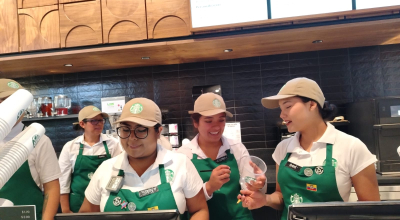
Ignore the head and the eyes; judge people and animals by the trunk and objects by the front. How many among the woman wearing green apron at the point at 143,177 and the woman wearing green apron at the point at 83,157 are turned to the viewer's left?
0

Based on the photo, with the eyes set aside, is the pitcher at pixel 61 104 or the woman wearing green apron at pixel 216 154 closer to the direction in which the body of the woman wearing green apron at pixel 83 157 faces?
the woman wearing green apron

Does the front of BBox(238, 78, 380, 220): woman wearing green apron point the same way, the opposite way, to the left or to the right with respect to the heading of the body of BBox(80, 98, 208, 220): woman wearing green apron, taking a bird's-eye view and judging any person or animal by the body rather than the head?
to the right

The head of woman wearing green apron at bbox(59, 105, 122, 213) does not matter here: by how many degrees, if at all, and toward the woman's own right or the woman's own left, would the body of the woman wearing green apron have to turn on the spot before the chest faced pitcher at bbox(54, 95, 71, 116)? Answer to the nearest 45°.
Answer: approximately 135° to the woman's own left

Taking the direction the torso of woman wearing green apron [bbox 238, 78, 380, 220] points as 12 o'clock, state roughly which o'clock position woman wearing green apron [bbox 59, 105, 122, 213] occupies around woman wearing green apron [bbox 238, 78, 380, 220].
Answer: woman wearing green apron [bbox 59, 105, 122, 213] is roughly at 2 o'clock from woman wearing green apron [bbox 238, 78, 380, 220].

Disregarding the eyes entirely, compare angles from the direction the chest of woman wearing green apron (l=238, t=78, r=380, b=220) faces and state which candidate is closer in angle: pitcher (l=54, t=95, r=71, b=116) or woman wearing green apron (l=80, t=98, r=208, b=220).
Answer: the woman wearing green apron

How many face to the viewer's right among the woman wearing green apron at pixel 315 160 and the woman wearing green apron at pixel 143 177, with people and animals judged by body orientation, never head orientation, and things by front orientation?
0

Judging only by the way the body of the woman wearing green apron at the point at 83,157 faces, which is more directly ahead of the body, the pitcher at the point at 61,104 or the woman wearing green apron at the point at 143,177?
the woman wearing green apron

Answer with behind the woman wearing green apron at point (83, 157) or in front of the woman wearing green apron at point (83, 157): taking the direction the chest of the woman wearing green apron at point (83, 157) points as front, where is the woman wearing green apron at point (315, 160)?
in front

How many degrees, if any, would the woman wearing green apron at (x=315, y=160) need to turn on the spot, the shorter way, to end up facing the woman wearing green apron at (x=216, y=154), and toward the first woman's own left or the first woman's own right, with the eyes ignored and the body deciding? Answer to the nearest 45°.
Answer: approximately 45° to the first woman's own right

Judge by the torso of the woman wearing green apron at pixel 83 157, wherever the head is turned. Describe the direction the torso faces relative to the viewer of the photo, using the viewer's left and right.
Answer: facing the viewer and to the right of the viewer

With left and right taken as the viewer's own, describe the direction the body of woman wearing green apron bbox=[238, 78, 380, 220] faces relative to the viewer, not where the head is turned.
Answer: facing the viewer and to the left of the viewer

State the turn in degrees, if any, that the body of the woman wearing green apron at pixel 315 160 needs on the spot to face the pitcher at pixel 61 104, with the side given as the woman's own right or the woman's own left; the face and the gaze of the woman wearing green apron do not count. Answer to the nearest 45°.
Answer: approximately 45° to the woman's own right
